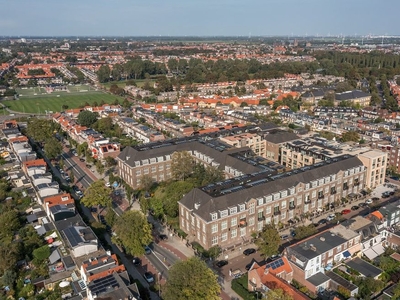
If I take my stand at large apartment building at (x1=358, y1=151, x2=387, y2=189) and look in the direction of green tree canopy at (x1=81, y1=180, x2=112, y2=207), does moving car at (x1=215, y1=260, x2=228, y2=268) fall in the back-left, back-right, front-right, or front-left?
front-left

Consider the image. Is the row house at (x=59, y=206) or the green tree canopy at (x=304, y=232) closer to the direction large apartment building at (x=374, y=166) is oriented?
the green tree canopy

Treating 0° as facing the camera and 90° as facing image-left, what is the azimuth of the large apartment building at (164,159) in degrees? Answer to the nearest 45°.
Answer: approximately 45°

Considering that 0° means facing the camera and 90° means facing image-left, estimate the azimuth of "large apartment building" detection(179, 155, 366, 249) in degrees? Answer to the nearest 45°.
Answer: approximately 315°

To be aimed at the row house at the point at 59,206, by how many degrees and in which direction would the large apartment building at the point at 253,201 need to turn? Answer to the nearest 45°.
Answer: approximately 135° to its right

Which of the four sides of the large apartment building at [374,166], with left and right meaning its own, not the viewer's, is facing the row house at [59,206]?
right

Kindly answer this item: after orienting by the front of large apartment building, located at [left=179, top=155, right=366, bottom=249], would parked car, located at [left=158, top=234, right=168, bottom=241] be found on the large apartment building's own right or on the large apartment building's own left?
on the large apartment building's own right

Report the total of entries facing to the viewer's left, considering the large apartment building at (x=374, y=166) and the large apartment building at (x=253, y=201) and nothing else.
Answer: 0

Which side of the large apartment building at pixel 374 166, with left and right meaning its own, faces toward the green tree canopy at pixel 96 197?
right

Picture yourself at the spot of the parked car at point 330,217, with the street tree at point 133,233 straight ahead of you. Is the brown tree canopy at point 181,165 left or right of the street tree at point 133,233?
right

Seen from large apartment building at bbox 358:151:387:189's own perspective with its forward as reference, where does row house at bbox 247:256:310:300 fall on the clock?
The row house is roughly at 2 o'clock from the large apartment building.

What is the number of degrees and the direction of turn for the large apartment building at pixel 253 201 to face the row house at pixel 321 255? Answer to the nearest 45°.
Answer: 0° — it already faces it

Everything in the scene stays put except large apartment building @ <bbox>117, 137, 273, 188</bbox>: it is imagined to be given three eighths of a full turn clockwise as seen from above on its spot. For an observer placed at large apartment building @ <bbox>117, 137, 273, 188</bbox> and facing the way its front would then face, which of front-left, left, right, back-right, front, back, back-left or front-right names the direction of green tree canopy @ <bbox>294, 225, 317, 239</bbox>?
back-right

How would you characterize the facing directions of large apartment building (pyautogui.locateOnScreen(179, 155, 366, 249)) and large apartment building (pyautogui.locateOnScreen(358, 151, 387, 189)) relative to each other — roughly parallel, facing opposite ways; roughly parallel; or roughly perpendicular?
roughly parallel

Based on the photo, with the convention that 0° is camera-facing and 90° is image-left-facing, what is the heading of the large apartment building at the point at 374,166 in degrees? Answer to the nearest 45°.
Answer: approximately 315°
